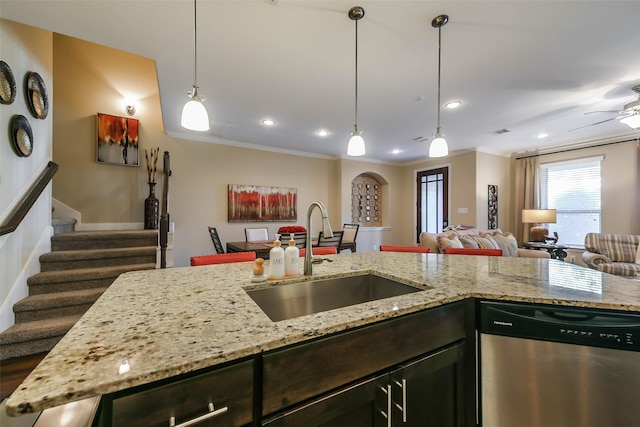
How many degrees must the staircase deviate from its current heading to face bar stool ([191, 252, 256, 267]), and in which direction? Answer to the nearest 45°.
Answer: approximately 45° to its left

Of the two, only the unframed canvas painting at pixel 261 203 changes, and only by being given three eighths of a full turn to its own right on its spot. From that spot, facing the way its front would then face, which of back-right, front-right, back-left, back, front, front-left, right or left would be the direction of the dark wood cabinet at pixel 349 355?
left

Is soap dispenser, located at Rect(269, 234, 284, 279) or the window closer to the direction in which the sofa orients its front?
the soap dispenser

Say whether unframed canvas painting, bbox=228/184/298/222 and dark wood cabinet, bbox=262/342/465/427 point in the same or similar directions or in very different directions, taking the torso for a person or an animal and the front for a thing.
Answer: same or similar directions

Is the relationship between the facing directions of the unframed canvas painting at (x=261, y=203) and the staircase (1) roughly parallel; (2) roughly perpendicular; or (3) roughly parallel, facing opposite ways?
roughly parallel

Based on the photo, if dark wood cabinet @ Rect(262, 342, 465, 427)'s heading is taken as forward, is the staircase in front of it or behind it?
behind

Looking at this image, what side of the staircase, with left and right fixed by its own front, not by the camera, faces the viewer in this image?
front

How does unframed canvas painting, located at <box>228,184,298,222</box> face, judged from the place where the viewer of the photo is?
facing the viewer and to the right of the viewer

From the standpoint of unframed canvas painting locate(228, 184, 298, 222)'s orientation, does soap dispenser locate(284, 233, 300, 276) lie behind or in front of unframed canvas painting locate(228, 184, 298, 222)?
in front

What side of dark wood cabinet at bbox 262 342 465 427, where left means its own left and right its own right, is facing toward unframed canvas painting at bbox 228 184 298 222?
back

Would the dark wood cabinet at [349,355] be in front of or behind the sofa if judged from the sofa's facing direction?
in front
